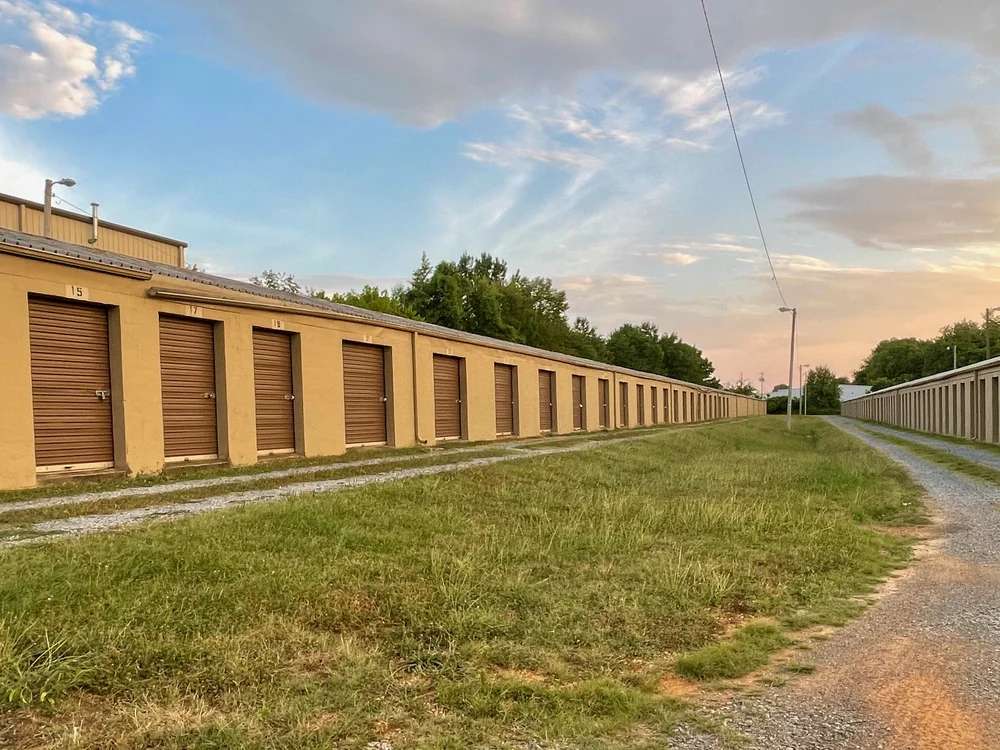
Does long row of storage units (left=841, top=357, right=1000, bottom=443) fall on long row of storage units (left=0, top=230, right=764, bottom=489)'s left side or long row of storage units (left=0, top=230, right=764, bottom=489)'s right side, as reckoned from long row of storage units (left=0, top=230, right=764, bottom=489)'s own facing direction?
on its left

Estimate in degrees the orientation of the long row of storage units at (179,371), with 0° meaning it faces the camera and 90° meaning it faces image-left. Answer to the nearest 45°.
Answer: approximately 315°
